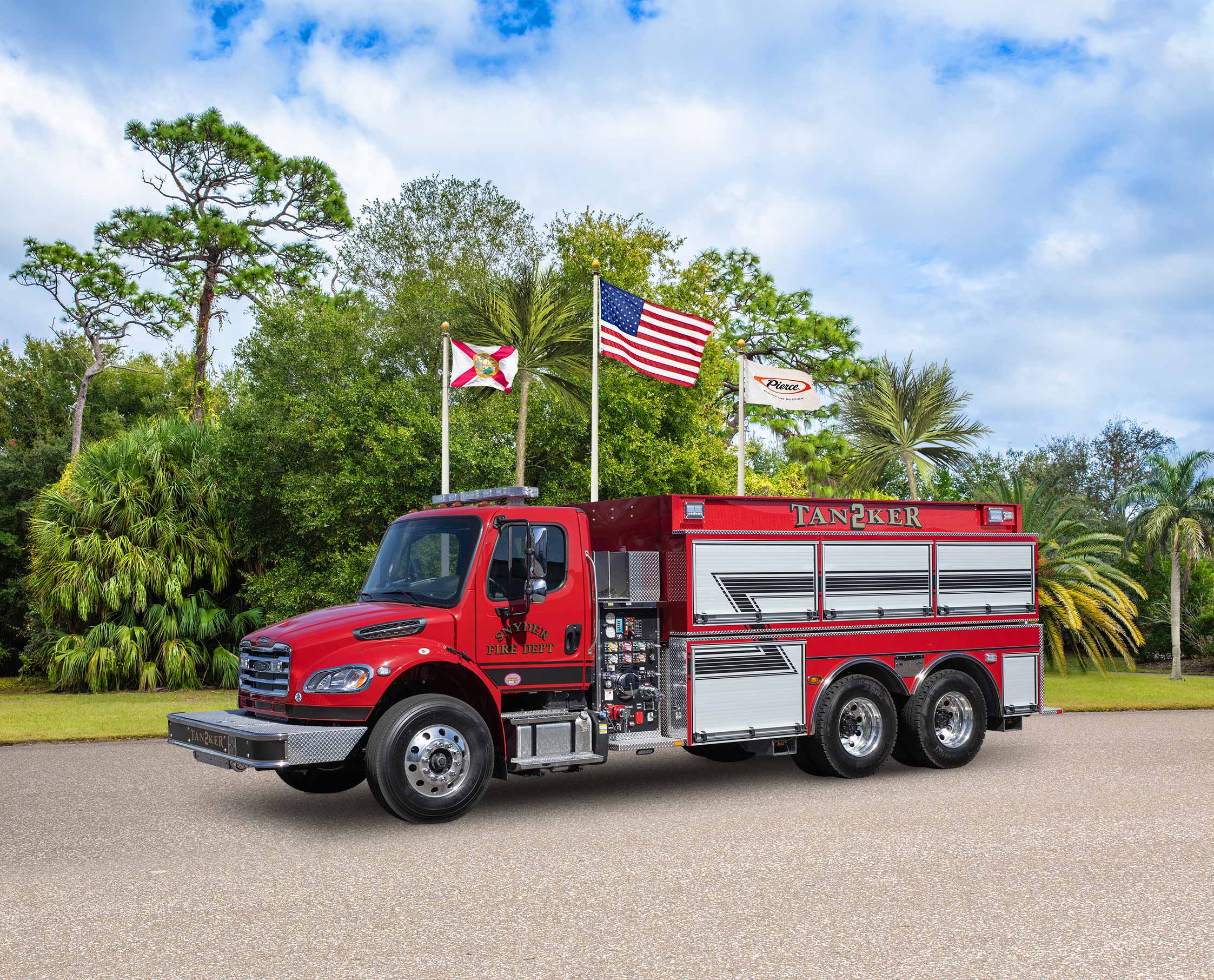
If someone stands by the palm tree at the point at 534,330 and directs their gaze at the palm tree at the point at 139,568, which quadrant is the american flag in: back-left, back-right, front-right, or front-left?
back-left

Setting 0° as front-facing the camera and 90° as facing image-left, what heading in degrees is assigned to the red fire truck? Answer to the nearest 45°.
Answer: approximately 45°

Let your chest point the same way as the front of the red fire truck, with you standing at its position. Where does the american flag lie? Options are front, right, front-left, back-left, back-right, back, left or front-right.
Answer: back-right

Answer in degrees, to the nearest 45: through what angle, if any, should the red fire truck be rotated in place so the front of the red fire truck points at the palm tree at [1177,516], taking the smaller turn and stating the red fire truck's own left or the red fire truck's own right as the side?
approximately 180°

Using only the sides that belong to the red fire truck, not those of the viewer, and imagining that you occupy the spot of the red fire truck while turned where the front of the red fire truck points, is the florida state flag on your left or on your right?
on your right

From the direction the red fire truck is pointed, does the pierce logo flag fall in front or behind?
behind

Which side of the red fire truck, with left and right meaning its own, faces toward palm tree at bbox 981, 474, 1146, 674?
back

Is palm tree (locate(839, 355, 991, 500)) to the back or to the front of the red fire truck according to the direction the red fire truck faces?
to the back
